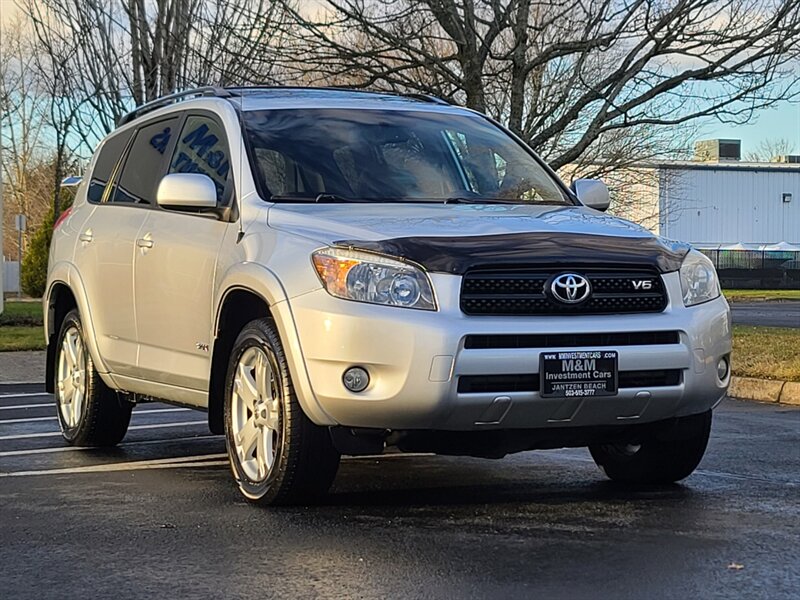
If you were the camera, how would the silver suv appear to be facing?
facing the viewer and to the right of the viewer

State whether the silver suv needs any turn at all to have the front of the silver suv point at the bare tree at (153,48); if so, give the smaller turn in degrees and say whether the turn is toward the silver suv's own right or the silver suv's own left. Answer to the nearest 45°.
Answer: approximately 135° to the silver suv's own left

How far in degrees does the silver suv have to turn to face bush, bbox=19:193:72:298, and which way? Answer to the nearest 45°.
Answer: approximately 135° to its left
